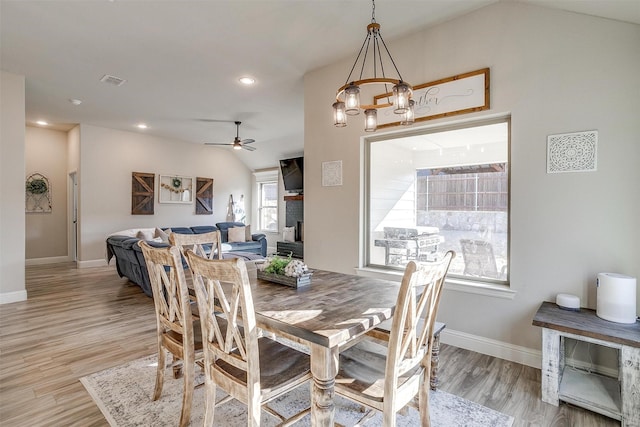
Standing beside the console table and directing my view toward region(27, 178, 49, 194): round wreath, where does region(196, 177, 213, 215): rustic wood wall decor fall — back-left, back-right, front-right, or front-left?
front-right

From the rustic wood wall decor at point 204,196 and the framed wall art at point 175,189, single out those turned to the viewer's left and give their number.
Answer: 0

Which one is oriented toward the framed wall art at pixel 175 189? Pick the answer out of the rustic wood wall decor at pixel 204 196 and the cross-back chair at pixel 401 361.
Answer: the cross-back chair

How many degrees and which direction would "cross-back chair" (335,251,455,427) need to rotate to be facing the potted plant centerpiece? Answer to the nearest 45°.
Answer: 0° — it already faces it

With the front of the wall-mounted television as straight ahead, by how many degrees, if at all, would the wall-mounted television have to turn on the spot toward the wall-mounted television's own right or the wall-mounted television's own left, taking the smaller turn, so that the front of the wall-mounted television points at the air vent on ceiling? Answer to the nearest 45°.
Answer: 0° — it already faces it

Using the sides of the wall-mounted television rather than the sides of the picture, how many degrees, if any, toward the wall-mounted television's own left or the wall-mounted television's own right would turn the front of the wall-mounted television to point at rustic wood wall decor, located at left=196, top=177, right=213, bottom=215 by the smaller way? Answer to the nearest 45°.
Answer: approximately 90° to the wall-mounted television's own right

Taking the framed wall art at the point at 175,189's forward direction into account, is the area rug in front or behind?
in front

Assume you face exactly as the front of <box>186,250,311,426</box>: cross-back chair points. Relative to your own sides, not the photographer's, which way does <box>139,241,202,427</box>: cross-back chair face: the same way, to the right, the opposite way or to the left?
the same way

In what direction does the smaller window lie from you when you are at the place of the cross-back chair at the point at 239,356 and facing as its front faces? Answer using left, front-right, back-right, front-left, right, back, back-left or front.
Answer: front-left

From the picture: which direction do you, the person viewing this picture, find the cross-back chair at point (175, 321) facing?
facing away from the viewer and to the right of the viewer

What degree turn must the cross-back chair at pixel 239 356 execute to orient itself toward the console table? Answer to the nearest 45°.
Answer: approximately 45° to its right

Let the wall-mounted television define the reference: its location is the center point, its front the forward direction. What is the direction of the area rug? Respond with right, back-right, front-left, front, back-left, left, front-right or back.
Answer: front-left

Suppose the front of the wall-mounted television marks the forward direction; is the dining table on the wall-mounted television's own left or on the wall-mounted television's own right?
on the wall-mounted television's own left

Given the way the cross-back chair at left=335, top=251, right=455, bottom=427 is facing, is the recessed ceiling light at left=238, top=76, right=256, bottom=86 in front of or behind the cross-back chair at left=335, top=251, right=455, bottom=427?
in front

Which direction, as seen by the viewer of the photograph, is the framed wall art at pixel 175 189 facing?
facing the viewer and to the right of the viewer

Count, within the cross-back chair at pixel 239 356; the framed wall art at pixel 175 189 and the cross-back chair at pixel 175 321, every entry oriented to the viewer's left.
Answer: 0

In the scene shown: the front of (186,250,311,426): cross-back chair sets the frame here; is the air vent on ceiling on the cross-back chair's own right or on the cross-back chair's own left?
on the cross-back chair's own left
